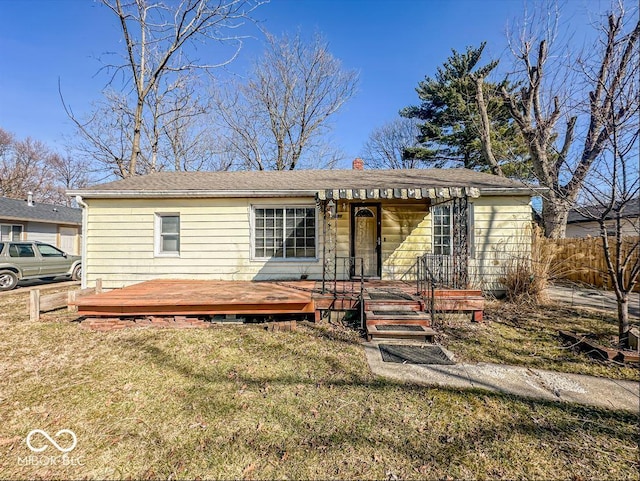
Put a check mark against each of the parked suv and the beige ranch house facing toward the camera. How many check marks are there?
1

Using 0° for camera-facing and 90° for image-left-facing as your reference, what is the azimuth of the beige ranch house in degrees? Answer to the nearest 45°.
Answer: approximately 0°

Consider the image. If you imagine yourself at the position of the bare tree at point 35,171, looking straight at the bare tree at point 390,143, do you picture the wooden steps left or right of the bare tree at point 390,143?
right

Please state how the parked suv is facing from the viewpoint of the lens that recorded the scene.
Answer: facing away from the viewer and to the right of the viewer

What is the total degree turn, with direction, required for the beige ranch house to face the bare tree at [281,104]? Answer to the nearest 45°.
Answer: approximately 180°
